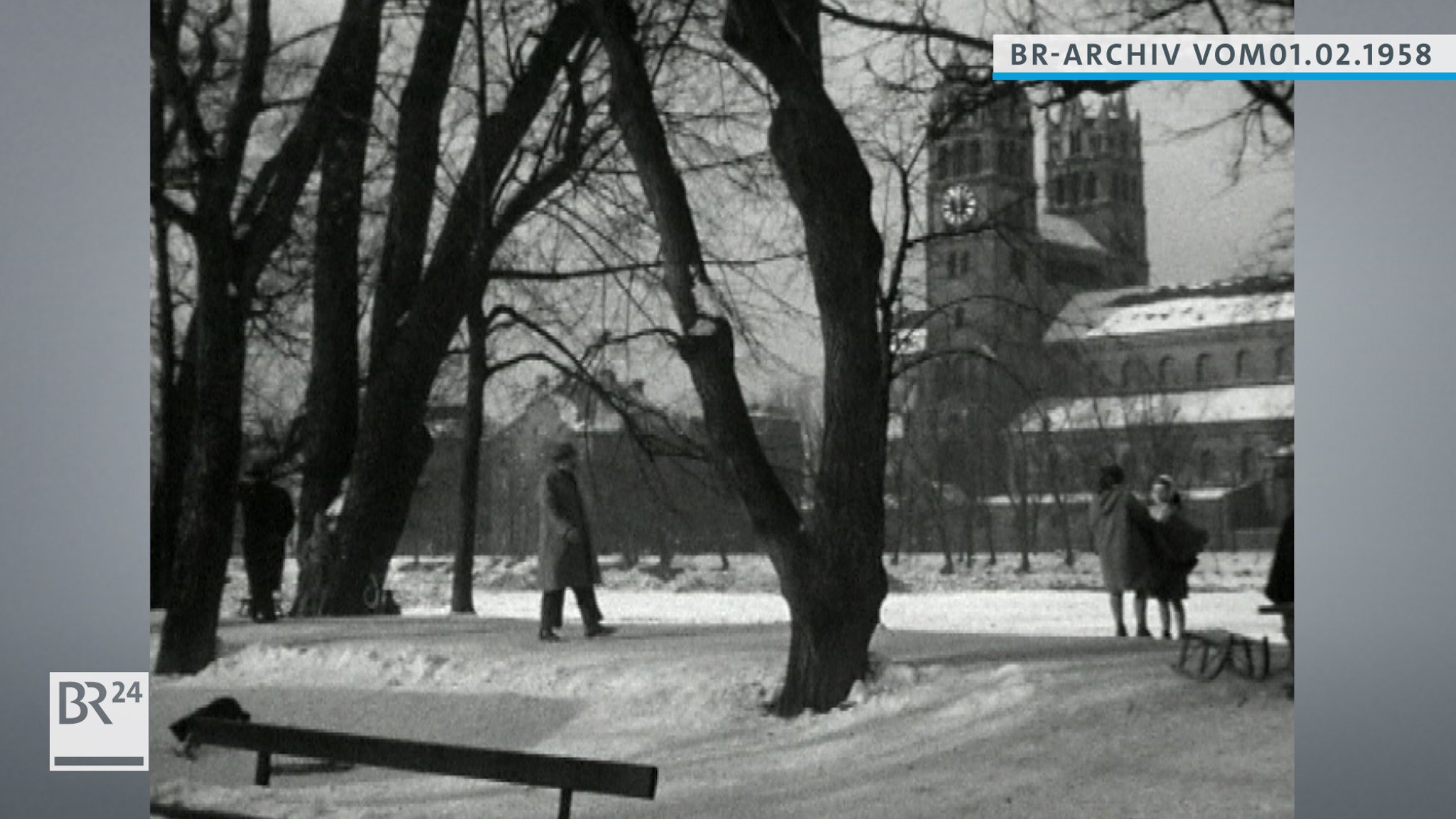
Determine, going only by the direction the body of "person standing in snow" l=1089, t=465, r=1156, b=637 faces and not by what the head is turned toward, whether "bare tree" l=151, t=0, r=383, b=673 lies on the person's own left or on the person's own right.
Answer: on the person's own left

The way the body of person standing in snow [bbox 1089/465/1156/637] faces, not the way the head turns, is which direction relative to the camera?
away from the camera

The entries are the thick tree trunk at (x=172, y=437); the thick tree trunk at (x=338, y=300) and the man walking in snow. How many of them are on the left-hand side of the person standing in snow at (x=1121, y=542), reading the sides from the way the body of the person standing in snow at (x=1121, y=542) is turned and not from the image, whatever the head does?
3

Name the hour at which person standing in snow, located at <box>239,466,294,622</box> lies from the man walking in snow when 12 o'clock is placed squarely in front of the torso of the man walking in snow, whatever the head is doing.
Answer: The person standing in snow is roughly at 7 o'clock from the man walking in snow.

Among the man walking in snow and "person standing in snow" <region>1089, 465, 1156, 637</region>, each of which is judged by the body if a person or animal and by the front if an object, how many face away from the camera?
1

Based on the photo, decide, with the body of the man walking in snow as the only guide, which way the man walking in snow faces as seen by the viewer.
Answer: to the viewer's right

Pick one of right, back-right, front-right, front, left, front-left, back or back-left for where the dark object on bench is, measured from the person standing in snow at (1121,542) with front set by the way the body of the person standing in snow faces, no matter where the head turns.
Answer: back
